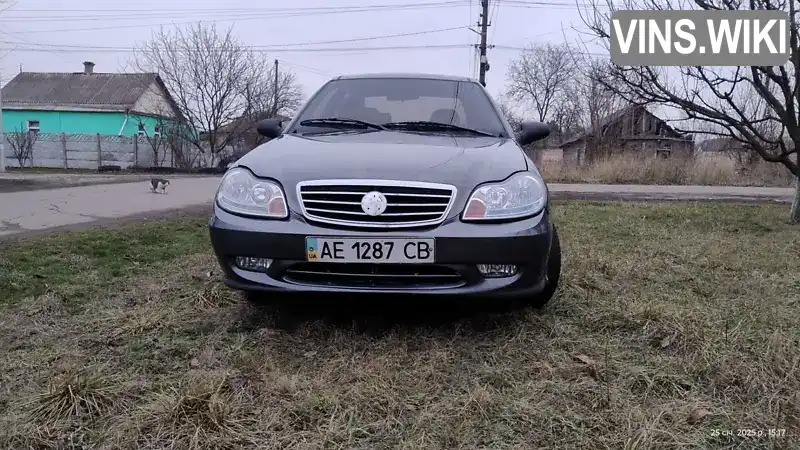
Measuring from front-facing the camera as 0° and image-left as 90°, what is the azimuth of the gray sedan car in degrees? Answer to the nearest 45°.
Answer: approximately 0°

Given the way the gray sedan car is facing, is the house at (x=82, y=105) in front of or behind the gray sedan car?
behind

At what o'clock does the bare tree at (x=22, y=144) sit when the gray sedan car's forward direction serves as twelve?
The bare tree is roughly at 5 o'clock from the gray sedan car.

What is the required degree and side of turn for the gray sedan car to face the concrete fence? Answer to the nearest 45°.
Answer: approximately 135° to its right

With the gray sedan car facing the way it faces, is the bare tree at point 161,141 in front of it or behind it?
behind
